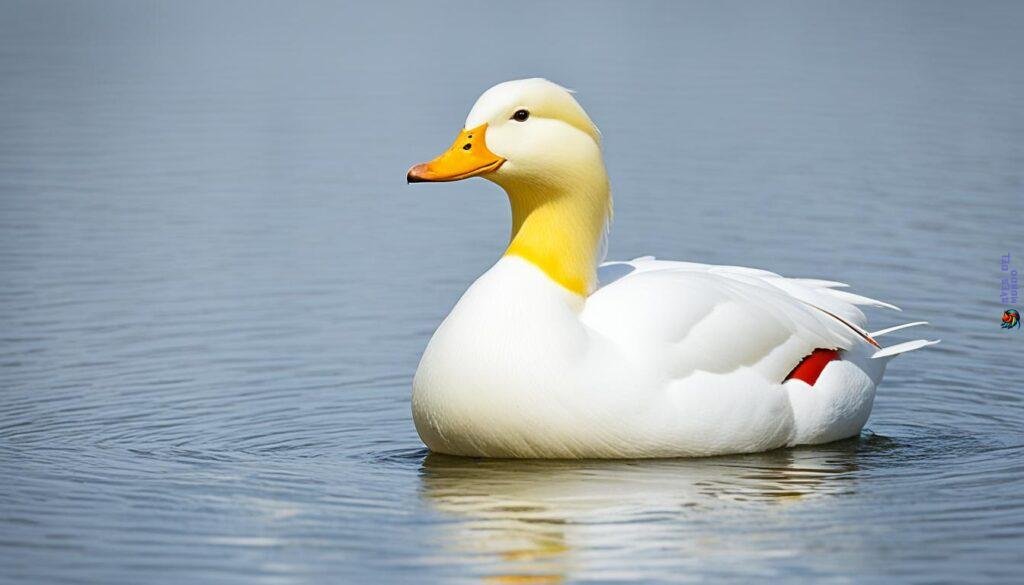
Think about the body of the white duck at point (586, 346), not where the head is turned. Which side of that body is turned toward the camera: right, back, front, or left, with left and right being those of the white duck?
left
